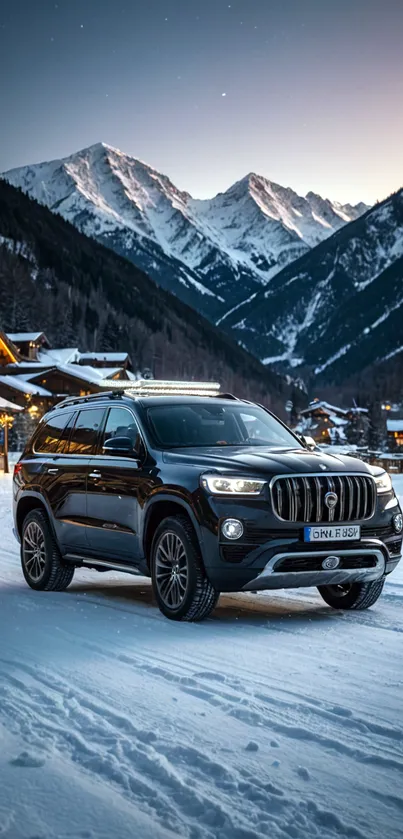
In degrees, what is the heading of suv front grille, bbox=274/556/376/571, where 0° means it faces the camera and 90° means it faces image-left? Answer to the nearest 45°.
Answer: approximately 315°
